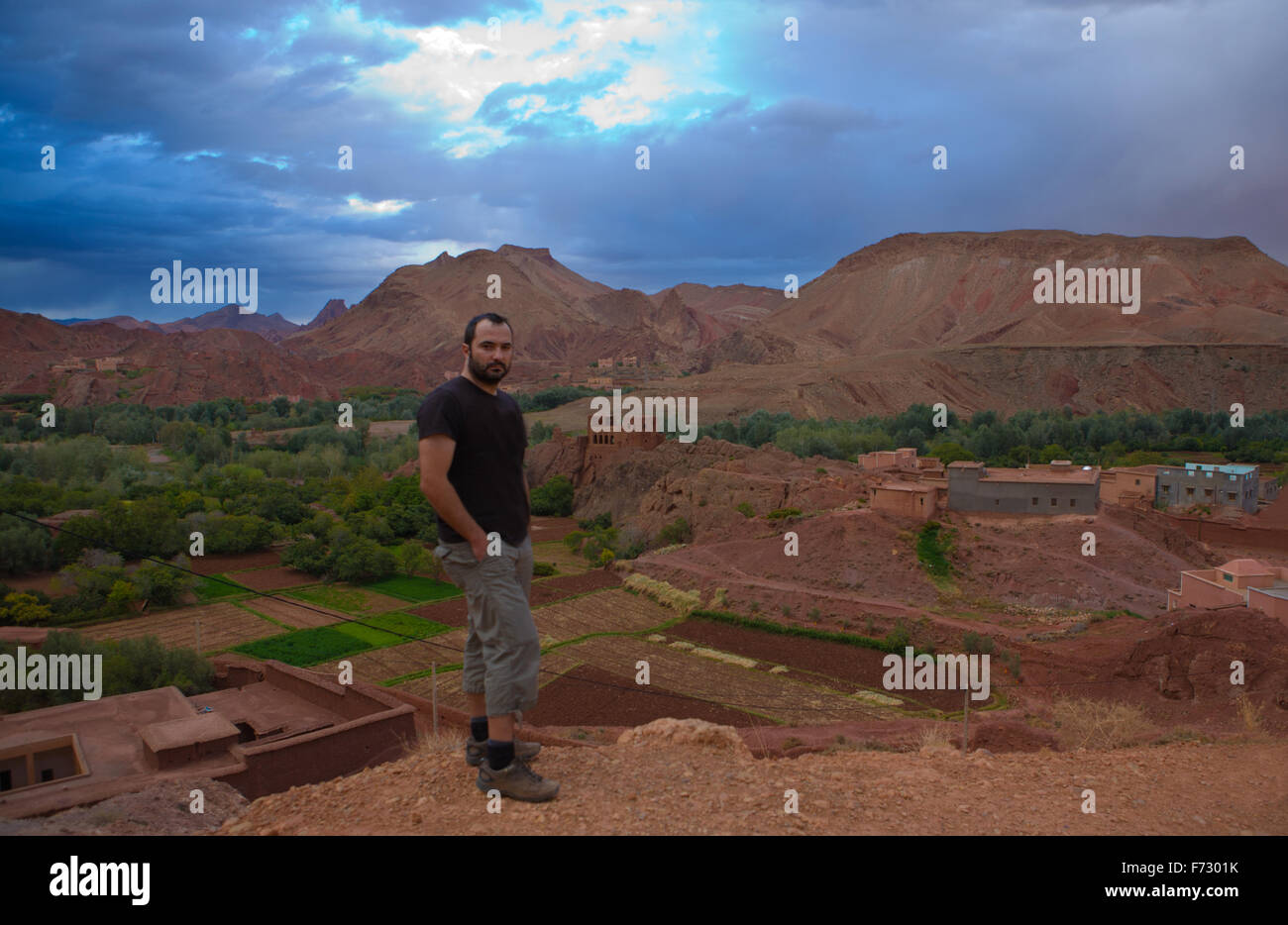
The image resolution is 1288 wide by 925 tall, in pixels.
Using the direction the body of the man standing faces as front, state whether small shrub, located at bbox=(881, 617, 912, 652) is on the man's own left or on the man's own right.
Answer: on the man's own left

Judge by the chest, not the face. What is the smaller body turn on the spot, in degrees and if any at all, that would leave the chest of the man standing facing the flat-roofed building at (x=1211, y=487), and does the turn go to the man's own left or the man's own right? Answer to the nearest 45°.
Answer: approximately 90° to the man's own left

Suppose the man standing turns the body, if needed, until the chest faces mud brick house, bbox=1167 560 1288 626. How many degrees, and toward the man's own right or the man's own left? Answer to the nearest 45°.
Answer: approximately 90° to the man's own left

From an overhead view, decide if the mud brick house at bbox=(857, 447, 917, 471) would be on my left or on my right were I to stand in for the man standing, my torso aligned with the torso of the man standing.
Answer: on my left

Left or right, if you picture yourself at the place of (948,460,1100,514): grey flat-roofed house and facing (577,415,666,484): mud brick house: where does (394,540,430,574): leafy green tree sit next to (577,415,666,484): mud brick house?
left

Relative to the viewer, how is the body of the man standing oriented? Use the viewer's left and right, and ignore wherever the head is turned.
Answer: facing the viewer and to the right of the viewer

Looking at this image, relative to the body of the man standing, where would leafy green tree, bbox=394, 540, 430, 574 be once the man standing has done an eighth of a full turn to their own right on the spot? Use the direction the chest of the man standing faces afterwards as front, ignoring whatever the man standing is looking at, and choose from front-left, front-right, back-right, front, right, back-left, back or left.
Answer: back

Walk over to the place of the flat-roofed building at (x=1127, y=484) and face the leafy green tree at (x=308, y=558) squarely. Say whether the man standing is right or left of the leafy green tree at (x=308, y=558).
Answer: left
